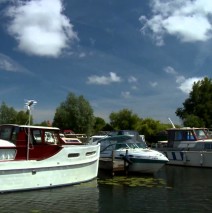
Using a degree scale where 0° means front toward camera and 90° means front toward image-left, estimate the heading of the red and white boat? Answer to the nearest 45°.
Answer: approximately 270°

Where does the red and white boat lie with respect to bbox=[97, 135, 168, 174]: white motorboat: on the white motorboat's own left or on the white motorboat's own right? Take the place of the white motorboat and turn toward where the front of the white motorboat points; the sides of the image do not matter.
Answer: on the white motorboat's own right

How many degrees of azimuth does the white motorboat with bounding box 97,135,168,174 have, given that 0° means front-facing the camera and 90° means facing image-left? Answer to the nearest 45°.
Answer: approximately 315°
